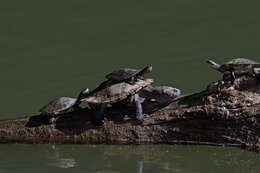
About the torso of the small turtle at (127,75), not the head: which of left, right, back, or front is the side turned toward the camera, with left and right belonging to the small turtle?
right

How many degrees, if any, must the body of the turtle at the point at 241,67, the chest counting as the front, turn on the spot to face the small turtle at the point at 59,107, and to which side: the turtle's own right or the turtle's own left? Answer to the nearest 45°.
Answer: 0° — it already faces it

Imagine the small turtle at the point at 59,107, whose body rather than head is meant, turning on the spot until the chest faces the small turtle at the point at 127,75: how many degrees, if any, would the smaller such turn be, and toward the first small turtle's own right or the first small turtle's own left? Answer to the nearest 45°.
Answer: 0° — it already faces it

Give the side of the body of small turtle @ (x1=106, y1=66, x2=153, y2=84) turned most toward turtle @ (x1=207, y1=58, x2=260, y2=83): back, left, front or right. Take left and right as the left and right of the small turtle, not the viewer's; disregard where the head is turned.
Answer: front

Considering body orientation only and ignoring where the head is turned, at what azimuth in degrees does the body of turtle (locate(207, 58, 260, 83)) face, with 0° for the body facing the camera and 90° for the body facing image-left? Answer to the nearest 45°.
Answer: approximately 90°

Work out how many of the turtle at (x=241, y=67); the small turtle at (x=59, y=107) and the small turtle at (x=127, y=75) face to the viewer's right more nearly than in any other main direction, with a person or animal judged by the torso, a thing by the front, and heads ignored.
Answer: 2

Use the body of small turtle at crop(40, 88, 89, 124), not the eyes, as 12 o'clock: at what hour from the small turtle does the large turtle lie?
The large turtle is roughly at 1 o'clock from the small turtle.

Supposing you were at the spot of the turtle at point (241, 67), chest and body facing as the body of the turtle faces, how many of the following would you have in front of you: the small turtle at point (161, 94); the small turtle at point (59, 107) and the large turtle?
3

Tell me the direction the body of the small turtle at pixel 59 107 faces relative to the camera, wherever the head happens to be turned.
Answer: to the viewer's right

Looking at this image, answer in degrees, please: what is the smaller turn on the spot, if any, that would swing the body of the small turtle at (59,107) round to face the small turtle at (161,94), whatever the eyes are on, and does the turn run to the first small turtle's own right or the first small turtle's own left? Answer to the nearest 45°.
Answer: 0° — it already faces it
